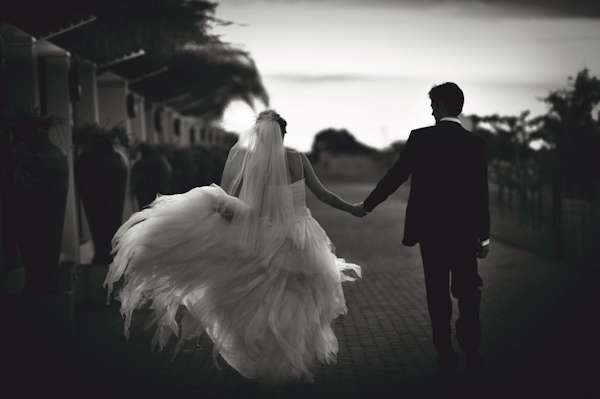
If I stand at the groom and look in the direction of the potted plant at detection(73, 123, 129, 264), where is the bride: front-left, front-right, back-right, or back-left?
front-left

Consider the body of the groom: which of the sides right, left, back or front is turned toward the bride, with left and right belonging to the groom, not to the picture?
left

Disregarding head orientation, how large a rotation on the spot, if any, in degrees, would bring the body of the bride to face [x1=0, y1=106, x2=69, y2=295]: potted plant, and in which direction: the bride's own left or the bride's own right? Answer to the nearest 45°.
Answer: approximately 45° to the bride's own left

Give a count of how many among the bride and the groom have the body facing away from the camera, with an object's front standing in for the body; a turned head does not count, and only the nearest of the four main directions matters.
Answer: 2

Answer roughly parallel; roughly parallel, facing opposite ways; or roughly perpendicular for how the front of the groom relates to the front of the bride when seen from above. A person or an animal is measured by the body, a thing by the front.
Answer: roughly parallel

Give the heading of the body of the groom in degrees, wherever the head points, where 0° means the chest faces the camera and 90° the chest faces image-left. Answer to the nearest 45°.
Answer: approximately 180°

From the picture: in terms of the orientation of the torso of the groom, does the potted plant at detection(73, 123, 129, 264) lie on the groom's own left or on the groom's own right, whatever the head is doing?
on the groom's own left

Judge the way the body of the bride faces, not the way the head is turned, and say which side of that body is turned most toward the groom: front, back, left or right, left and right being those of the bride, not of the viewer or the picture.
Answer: right

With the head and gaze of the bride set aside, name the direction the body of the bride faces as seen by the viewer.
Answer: away from the camera

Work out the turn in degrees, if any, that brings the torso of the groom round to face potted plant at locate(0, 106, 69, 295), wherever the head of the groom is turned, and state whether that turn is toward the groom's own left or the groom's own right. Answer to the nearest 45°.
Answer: approximately 90° to the groom's own left
